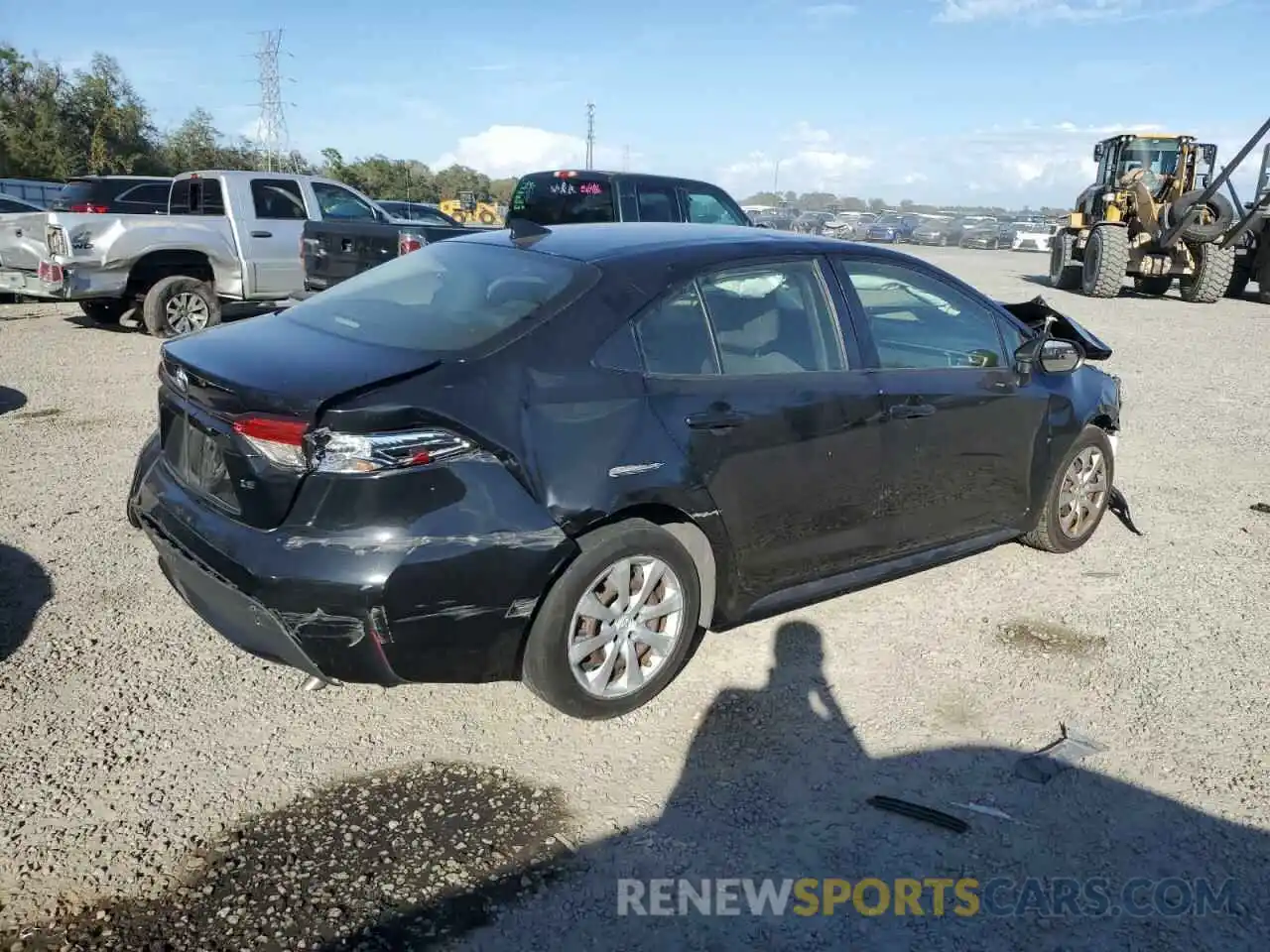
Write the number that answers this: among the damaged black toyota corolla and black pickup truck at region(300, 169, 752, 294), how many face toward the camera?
0

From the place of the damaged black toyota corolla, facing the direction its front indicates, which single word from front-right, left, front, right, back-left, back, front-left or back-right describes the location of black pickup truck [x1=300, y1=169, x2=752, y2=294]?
front-left

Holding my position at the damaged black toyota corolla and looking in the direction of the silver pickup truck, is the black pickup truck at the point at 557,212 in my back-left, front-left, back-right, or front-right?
front-right

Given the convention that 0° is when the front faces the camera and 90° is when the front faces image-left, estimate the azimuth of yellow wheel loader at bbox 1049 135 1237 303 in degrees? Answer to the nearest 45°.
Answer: approximately 315°

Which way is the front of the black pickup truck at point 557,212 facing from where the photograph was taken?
facing away from the viewer and to the right of the viewer

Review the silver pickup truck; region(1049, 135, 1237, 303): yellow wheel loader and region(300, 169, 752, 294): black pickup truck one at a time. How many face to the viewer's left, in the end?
0

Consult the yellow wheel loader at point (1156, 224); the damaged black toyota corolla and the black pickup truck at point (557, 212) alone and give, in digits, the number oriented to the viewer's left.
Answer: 0

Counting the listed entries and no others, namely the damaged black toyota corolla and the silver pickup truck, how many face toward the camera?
0

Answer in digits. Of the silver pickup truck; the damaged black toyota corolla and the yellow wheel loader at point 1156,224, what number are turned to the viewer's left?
0

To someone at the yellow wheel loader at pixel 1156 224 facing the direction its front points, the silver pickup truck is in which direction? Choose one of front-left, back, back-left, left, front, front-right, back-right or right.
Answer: right

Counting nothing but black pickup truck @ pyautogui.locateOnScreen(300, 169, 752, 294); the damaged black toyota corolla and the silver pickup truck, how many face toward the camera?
0

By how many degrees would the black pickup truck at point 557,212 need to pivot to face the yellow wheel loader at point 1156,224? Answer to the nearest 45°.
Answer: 0° — it already faces it

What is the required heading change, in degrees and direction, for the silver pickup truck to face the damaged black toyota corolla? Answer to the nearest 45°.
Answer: approximately 135° to its right

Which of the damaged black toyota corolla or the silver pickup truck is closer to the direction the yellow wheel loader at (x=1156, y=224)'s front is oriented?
the damaged black toyota corolla

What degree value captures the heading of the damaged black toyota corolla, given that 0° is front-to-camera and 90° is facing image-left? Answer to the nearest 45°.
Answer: approximately 225°
